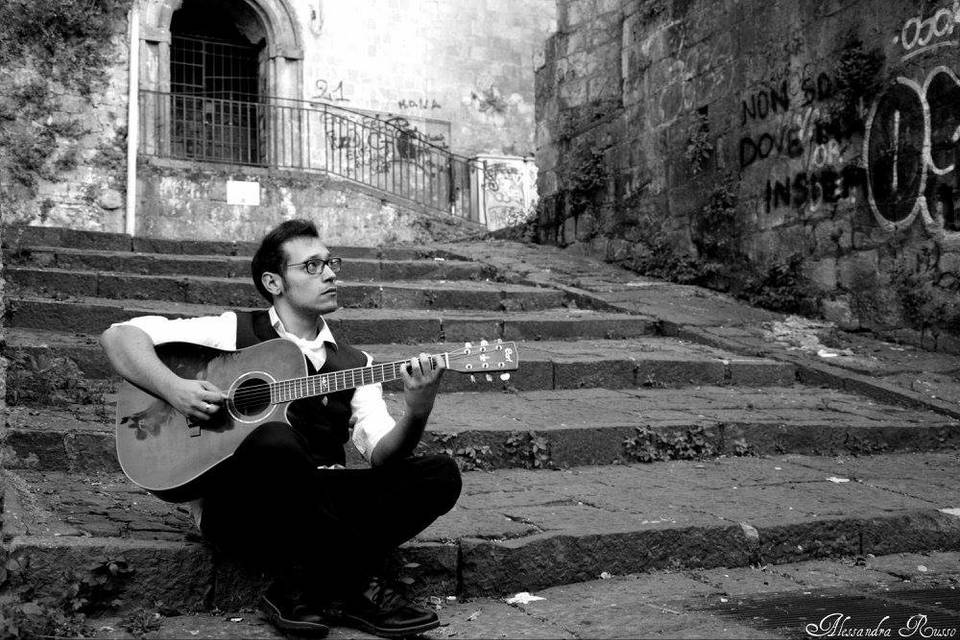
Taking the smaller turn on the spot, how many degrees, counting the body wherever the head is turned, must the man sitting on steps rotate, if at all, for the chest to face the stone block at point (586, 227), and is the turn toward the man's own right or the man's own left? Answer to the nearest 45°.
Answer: approximately 90° to the man's own left

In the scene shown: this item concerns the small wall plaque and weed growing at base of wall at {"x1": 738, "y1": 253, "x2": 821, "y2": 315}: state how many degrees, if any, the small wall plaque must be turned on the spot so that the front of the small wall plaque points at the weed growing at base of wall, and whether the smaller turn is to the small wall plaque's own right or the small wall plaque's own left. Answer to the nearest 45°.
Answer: approximately 45° to the small wall plaque's own left

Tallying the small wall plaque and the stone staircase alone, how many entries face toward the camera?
2

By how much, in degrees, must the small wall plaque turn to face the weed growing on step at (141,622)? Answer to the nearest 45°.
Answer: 0° — it already faces it

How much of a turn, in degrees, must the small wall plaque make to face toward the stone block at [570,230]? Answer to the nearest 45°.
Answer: approximately 45° to its left

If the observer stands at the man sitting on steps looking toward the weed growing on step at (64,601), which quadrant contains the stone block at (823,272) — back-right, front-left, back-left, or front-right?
back-right

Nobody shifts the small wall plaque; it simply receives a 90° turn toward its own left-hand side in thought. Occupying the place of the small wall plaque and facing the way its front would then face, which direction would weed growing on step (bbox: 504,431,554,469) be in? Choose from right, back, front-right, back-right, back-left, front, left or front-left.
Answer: right

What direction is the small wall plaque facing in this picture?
toward the camera

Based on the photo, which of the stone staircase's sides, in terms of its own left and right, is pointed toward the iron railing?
back

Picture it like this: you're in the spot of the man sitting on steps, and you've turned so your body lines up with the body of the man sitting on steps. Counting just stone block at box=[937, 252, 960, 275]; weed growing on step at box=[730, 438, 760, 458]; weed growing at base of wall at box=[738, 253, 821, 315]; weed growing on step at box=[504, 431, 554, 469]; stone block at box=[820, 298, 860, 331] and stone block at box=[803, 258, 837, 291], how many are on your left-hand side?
6

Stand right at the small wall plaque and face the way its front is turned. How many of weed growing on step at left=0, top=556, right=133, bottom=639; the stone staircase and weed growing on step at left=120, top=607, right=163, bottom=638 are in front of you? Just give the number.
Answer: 3

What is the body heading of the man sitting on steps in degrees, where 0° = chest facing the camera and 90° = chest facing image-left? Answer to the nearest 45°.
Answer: approximately 315°
